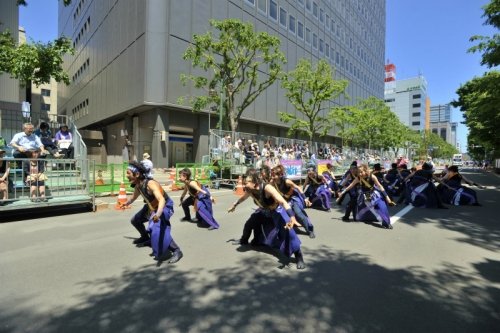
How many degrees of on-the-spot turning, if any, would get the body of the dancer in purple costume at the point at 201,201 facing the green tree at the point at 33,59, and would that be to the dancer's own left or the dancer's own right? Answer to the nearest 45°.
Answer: approximately 45° to the dancer's own right

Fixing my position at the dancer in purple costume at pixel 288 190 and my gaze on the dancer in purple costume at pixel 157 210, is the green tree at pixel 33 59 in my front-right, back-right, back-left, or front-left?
front-right

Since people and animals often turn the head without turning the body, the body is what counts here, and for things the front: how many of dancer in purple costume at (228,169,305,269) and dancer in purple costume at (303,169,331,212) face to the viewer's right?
0

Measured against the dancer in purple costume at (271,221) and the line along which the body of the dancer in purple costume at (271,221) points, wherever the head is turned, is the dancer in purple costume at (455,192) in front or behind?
behind

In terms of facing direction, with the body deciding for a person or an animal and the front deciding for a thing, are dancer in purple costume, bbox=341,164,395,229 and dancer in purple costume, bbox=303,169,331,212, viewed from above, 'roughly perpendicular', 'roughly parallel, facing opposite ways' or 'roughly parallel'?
roughly parallel

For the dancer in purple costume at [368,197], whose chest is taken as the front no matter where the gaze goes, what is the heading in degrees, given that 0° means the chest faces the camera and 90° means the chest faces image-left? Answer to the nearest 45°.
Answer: approximately 45°

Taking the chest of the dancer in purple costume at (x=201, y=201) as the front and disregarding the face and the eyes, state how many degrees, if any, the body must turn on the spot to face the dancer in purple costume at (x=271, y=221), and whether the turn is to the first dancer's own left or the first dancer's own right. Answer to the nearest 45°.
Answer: approximately 135° to the first dancer's own left

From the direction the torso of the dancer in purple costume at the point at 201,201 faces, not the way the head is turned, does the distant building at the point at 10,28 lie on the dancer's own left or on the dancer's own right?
on the dancer's own right

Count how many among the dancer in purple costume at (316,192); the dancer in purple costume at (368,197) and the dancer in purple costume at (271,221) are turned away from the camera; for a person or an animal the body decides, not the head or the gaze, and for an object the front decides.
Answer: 0

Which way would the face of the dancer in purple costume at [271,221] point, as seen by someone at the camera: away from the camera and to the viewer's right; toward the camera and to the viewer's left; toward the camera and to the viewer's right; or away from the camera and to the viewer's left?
toward the camera and to the viewer's left

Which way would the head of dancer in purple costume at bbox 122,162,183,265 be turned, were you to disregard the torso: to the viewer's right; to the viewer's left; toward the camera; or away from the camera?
to the viewer's left

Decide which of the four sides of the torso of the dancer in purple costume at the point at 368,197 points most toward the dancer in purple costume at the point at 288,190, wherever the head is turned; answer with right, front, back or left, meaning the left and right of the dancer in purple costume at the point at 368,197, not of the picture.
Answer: front

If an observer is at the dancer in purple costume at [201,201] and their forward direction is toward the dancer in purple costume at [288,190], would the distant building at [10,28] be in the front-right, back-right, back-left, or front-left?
back-left

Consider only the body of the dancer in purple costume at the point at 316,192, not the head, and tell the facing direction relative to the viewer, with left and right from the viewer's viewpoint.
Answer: facing the viewer and to the left of the viewer

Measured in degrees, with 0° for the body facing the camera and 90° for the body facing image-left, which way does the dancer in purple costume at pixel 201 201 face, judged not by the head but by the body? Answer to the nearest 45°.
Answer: approximately 90°

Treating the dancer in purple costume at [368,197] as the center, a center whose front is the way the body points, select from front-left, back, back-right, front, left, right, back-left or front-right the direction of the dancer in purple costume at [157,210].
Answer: front
